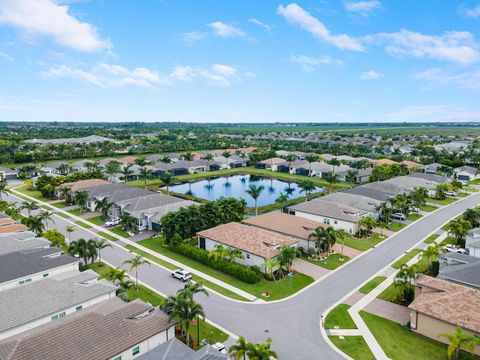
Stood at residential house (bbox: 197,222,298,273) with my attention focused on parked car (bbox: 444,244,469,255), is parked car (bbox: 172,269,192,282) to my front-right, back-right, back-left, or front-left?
back-right

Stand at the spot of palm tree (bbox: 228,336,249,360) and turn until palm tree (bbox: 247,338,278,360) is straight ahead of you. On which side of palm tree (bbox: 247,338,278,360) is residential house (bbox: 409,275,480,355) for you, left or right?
left
